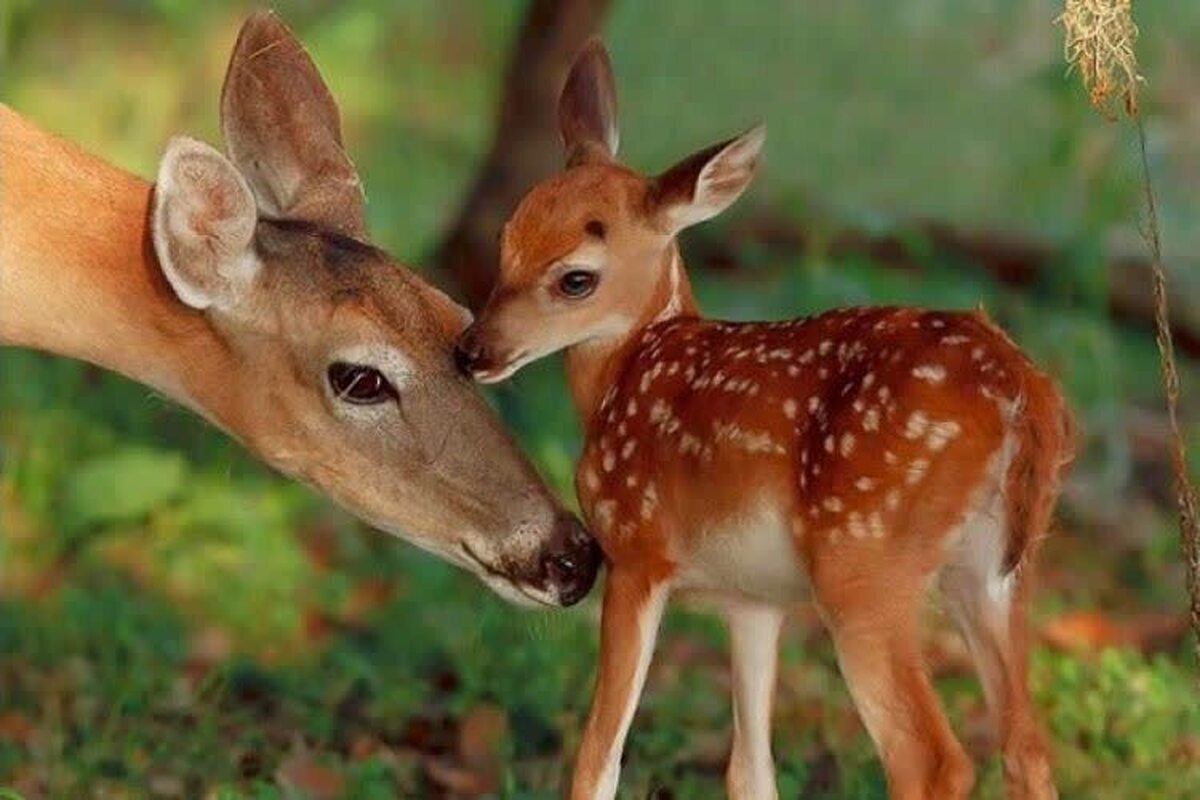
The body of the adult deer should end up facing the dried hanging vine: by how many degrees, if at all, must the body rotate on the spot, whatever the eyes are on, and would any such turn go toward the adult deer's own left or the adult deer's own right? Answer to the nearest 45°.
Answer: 0° — it already faces it

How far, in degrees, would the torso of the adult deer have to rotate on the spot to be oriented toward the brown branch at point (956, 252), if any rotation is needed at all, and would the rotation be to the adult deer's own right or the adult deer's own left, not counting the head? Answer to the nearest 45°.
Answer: approximately 45° to the adult deer's own left

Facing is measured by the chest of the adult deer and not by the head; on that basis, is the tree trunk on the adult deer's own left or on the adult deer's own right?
on the adult deer's own left

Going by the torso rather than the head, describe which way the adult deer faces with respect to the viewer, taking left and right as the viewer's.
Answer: facing to the right of the viewer

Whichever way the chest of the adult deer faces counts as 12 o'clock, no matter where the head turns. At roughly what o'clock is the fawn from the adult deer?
The fawn is roughly at 1 o'clock from the adult deer.
